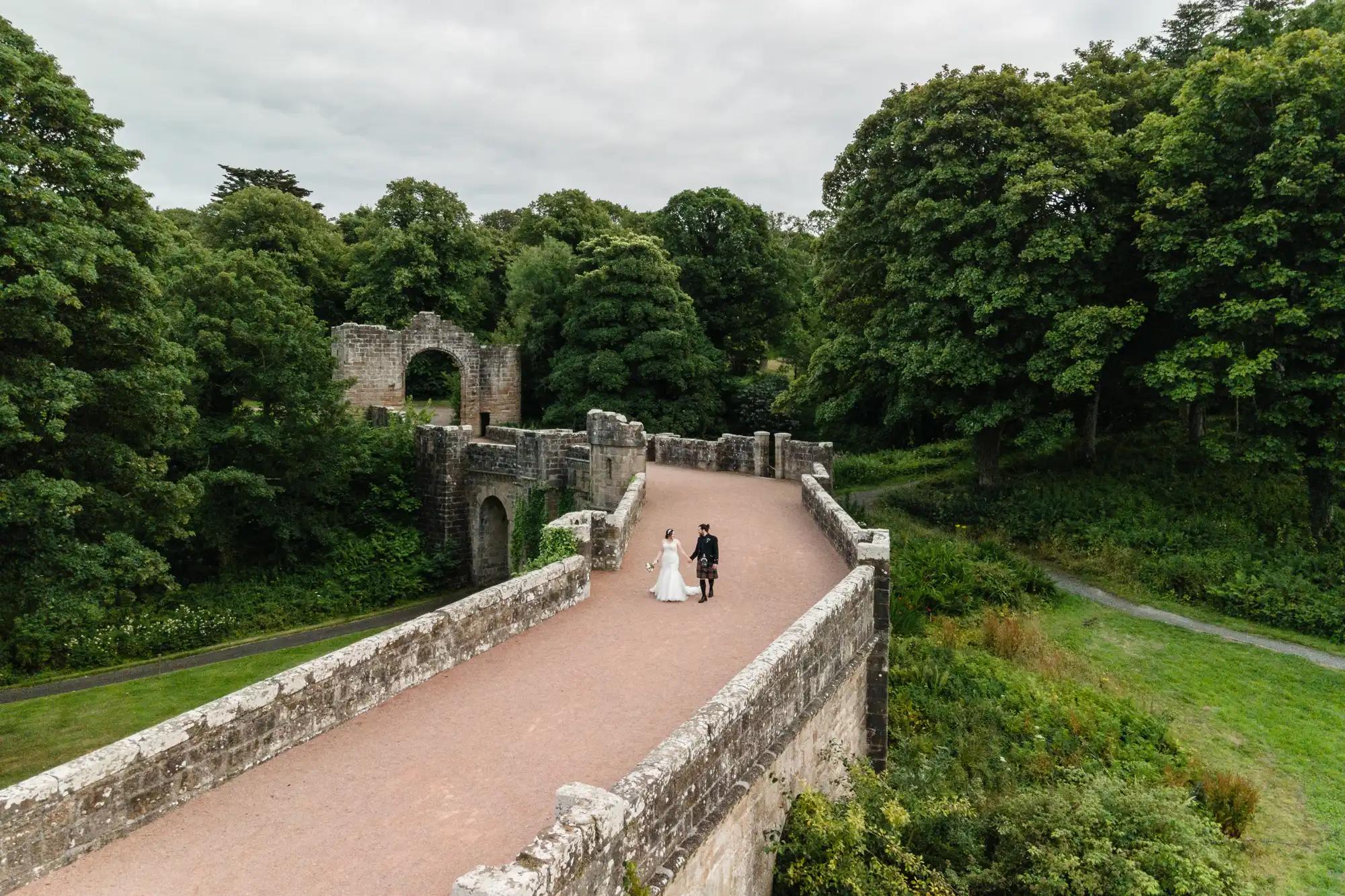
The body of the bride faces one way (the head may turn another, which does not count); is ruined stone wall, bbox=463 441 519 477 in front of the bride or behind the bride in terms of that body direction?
behind

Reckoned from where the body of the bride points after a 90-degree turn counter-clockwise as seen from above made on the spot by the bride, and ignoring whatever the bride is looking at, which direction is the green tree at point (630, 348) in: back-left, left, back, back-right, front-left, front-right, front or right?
left

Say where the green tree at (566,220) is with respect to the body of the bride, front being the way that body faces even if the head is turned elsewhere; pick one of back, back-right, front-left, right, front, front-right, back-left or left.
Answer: back

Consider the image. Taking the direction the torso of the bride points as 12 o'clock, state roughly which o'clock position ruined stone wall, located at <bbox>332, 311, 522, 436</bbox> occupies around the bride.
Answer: The ruined stone wall is roughly at 5 o'clock from the bride.

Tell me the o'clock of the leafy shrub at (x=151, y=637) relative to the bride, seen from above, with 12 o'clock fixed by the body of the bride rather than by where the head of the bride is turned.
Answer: The leafy shrub is roughly at 4 o'clock from the bride.

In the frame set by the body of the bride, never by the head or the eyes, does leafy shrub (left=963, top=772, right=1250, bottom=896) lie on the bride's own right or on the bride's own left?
on the bride's own left

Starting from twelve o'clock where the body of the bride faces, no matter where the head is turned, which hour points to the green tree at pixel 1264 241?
The green tree is roughly at 8 o'clock from the bride.

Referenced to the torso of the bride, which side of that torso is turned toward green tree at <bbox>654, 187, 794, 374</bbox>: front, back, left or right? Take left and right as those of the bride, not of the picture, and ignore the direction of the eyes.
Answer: back

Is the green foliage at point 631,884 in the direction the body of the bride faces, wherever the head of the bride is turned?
yes

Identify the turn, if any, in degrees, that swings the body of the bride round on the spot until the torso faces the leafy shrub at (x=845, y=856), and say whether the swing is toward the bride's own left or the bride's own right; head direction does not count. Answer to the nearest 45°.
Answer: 0° — they already face it

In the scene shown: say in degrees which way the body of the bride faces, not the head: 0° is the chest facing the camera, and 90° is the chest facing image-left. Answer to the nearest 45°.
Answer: approximately 0°
